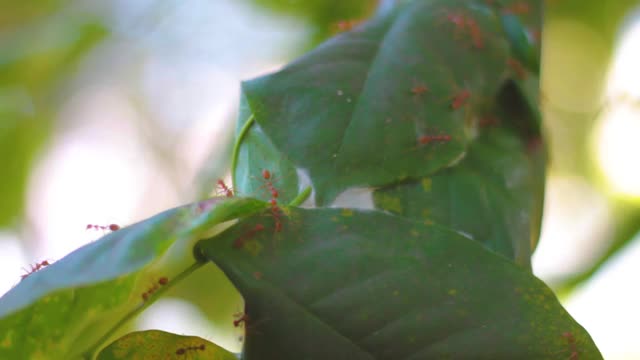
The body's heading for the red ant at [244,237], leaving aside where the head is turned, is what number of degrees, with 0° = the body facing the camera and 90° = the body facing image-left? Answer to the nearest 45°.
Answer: approximately 225°

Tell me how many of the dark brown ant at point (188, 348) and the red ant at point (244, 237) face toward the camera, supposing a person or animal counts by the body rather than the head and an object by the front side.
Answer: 0

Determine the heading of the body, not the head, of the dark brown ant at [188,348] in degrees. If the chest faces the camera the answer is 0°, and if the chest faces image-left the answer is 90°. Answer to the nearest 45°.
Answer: approximately 270°
